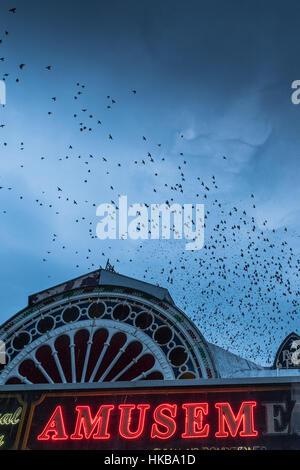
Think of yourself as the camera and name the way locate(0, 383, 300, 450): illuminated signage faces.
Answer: facing the viewer
